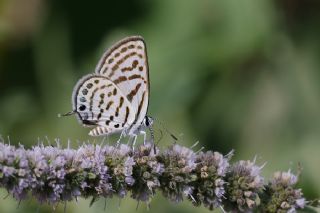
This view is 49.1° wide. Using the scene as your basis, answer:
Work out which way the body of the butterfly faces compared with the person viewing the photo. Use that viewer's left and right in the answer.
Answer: facing to the right of the viewer
